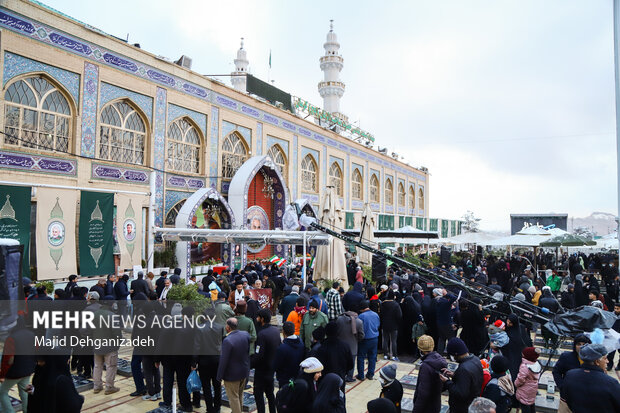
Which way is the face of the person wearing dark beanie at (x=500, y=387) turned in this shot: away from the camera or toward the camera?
away from the camera

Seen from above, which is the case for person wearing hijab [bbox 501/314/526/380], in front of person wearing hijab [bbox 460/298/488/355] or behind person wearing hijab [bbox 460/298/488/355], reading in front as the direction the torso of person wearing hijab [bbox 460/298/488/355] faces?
behind

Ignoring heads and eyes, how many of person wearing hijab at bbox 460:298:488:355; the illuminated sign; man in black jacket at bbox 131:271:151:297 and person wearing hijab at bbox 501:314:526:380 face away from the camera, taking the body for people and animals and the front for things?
2

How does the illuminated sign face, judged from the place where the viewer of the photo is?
facing the viewer and to the right of the viewer

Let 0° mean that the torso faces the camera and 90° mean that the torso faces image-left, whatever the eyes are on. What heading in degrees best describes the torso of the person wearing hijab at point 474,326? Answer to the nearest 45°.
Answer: approximately 180°

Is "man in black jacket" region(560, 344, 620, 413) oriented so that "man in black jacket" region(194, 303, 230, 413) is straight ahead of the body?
no

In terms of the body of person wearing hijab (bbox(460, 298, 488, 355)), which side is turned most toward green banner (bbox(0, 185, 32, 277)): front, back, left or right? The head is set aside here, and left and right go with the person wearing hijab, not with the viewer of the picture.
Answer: left

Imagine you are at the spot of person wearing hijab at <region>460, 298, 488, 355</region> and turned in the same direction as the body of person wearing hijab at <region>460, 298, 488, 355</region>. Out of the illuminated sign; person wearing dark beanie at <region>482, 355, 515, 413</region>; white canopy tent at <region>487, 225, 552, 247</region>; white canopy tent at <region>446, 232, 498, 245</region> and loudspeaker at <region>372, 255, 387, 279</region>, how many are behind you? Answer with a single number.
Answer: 1
